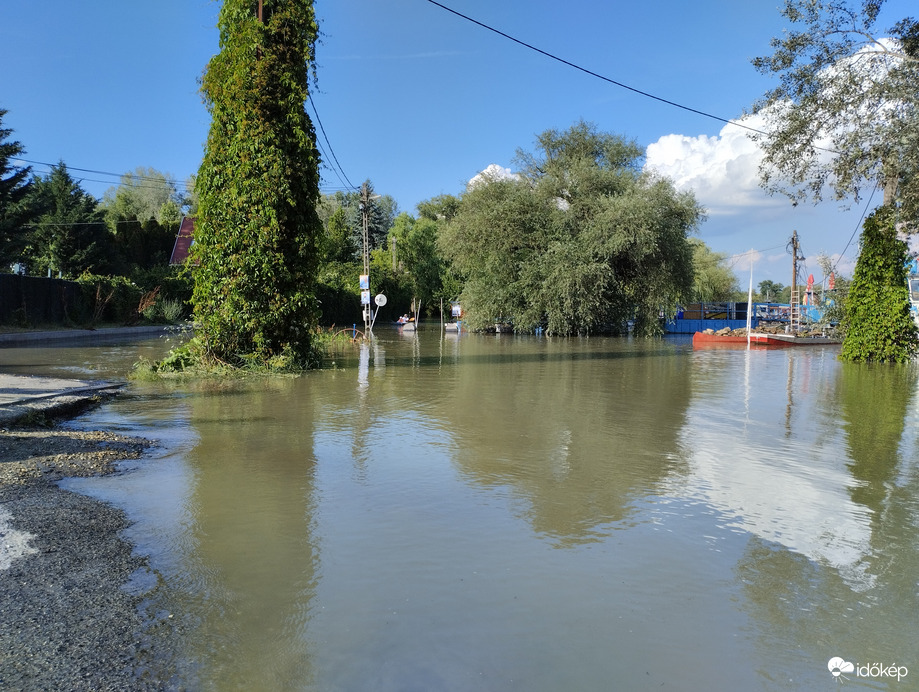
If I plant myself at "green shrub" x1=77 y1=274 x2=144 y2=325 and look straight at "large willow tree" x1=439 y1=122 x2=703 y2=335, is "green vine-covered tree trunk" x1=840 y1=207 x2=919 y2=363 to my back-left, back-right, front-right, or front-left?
front-right
